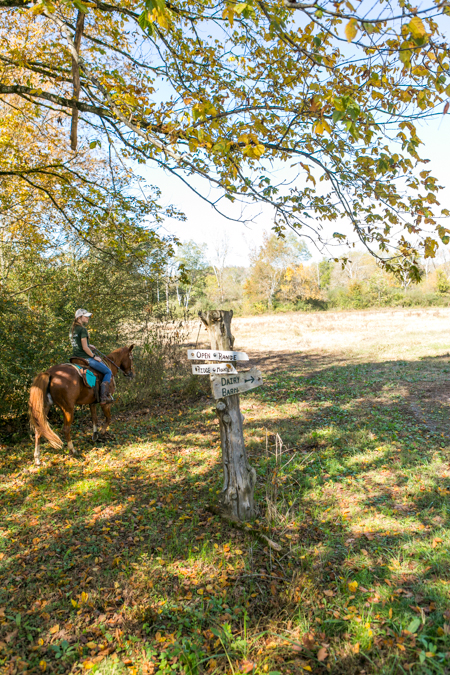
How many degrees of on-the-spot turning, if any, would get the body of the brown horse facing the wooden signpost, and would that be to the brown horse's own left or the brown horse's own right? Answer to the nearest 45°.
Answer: approximately 90° to the brown horse's own right

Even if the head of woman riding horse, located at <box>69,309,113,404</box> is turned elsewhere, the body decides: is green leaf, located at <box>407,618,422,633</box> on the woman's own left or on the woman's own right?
on the woman's own right

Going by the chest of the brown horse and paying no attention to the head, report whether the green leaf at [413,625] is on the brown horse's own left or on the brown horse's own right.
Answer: on the brown horse's own right

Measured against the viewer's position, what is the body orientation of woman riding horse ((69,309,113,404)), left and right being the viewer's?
facing away from the viewer and to the right of the viewer

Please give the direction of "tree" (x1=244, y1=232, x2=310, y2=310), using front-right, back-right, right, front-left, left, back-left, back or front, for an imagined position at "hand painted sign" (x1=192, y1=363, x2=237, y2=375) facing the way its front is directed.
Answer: back

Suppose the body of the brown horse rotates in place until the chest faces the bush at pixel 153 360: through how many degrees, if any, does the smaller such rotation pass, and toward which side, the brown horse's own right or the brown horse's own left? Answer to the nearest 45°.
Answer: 0° — it already faces it

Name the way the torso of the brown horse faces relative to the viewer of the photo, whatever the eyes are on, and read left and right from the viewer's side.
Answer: facing away from the viewer and to the right of the viewer

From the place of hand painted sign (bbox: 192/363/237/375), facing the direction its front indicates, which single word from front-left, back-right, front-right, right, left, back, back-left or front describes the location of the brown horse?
back-right

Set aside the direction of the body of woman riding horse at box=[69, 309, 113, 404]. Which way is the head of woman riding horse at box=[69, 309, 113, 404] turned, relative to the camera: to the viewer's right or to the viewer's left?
to the viewer's right

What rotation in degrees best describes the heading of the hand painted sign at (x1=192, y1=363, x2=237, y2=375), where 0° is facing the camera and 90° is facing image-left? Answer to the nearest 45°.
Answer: approximately 0°

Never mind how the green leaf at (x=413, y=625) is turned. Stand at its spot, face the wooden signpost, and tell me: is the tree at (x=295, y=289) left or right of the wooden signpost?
right
